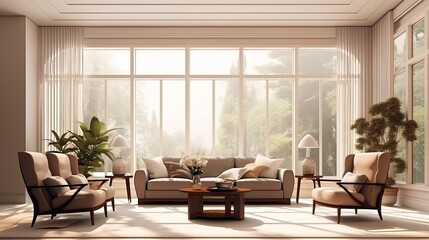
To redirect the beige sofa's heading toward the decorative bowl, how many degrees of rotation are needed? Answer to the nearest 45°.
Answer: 0° — it already faces it

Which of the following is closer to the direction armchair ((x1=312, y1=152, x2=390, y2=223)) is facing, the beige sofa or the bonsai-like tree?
the beige sofa

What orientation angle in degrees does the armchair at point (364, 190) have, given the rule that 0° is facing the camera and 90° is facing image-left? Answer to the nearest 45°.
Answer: approximately 45°

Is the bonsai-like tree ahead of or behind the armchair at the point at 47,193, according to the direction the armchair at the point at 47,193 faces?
ahead

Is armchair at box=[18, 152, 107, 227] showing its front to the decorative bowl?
yes

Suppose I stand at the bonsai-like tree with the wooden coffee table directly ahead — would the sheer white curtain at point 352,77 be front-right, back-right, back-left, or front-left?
back-right

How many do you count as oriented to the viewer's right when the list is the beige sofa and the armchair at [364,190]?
0

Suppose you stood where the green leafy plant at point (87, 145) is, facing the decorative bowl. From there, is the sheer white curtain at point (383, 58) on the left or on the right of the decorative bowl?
left

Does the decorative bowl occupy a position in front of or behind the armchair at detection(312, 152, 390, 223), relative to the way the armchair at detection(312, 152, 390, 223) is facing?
in front

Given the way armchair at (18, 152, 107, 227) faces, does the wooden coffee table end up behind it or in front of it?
in front

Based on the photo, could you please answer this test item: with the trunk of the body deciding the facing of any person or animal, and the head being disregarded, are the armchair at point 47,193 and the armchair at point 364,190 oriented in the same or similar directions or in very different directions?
very different directions

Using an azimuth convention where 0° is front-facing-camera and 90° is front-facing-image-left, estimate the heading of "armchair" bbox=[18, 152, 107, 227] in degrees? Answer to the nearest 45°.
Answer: approximately 270°
